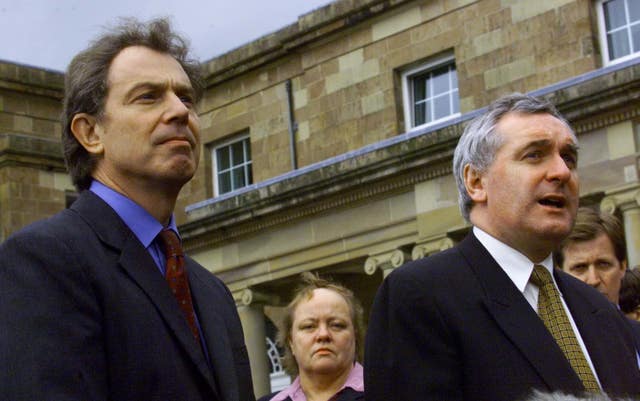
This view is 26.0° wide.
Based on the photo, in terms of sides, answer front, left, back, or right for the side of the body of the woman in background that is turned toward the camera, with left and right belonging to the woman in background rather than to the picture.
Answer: front

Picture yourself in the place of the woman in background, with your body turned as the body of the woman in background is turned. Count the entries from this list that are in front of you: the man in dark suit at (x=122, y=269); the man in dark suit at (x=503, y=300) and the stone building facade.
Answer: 2

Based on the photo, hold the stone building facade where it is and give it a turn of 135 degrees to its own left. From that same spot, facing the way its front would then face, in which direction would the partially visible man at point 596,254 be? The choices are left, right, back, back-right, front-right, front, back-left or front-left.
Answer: right

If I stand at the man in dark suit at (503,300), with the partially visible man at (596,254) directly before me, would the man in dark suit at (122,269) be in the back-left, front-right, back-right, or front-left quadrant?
back-left

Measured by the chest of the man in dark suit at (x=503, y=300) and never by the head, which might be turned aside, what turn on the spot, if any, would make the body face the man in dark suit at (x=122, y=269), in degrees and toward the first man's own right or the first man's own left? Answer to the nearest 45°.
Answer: approximately 90° to the first man's own right

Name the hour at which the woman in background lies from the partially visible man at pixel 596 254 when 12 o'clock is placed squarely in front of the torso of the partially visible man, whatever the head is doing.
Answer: The woman in background is roughly at 3 o'clock from the partially visible man.

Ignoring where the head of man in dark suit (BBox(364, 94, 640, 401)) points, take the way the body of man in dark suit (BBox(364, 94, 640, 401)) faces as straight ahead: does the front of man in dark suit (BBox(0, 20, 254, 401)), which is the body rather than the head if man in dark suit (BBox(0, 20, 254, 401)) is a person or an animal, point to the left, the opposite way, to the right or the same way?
the same way

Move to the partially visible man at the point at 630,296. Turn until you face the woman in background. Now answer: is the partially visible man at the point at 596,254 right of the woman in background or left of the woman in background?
left

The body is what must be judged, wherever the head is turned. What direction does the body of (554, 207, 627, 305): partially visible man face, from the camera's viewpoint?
toward the camera

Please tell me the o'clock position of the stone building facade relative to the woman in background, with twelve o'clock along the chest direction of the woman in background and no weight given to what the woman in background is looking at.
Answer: The stone building facade is roughly at 6 o'clock from the woman in background.

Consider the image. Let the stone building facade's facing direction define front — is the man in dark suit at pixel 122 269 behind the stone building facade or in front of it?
in front

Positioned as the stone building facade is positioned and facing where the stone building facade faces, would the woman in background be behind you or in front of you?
in front

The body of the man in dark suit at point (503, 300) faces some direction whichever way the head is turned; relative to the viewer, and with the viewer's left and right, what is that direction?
facing the viewer and to the right of the viewer

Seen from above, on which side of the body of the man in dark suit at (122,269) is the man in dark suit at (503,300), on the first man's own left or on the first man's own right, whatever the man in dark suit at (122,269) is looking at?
on the first man's own left

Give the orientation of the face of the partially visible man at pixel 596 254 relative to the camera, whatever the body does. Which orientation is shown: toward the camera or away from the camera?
toward the camera

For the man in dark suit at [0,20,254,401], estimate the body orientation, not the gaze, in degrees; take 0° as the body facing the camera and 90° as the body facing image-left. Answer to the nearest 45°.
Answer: approximately 315°

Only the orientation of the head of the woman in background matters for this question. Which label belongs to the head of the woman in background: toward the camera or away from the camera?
toward the camera

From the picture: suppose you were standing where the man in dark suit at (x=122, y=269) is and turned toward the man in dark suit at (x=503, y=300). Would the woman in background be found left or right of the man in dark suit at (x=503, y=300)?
left
